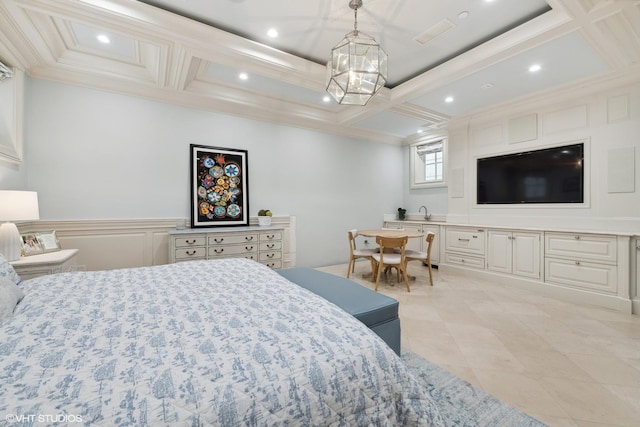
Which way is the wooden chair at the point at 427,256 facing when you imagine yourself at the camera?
facing to the left of the viewer

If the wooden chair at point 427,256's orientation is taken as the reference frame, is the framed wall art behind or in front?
in front

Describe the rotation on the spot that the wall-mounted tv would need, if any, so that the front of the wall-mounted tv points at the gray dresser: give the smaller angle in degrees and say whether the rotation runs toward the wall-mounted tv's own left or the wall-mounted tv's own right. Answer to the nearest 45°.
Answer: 0° — it already faces it

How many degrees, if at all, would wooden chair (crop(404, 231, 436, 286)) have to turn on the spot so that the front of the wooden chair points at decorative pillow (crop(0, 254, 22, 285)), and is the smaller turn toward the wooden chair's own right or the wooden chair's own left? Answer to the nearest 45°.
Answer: approximately 45° to the wooden chair's own left

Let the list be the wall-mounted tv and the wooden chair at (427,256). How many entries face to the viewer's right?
0

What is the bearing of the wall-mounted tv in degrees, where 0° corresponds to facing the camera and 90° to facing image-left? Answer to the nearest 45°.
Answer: approximately 45°

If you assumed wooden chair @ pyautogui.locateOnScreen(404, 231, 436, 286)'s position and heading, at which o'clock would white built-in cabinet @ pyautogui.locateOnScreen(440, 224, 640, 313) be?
The white built-in cabinet is roughly at 6 o'clock from the wooden chair.

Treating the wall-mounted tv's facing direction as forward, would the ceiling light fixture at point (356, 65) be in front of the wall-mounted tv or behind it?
in front

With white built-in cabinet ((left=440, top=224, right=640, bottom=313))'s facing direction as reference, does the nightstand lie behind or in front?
in front

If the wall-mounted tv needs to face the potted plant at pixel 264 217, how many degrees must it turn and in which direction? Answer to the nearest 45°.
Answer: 0° — it already faces it
